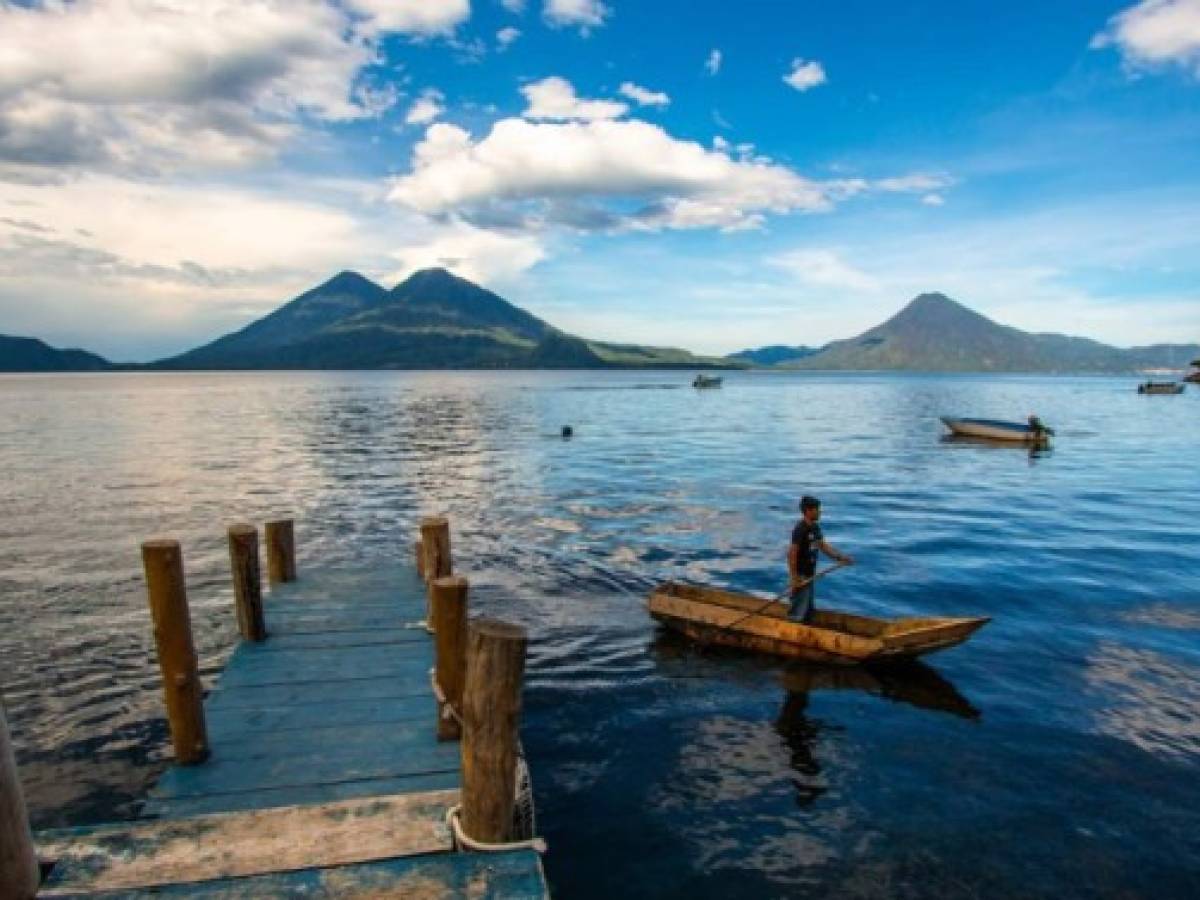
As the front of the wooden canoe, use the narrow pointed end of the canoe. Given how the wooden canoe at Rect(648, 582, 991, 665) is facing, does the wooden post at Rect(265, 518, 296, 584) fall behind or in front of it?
behind

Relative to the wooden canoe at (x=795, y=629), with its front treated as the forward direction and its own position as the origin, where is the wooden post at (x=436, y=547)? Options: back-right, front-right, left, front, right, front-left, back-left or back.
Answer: back-right

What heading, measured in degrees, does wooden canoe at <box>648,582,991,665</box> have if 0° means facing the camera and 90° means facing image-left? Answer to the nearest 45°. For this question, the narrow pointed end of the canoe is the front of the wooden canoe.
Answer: approximately 270°

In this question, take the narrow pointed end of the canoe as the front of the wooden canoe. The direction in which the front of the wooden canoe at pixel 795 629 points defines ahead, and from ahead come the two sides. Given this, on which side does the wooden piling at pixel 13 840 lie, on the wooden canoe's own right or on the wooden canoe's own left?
on the wooden canoe's own right

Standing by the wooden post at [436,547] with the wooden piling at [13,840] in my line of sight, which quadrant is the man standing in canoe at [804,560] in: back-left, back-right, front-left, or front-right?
back-left
